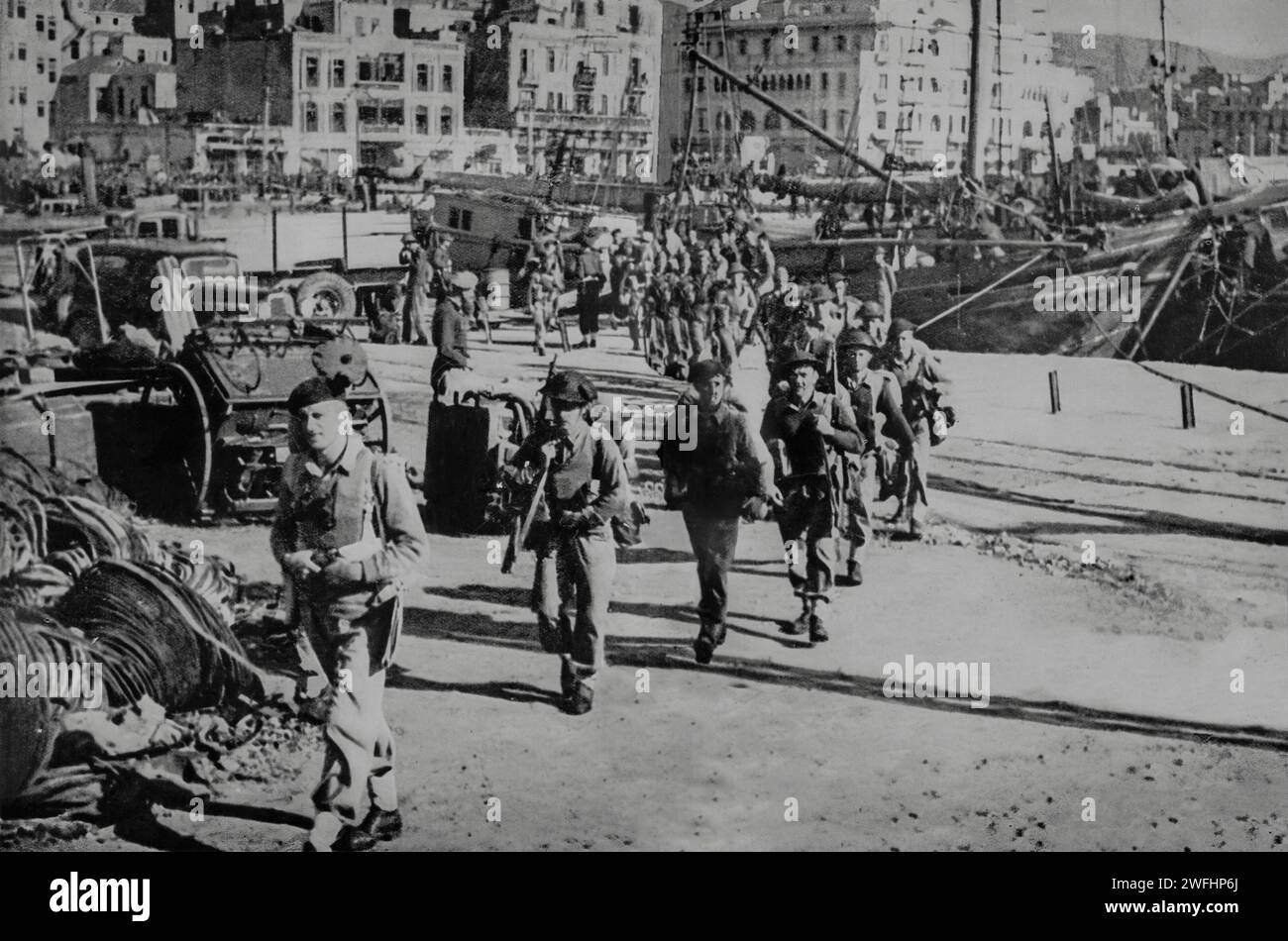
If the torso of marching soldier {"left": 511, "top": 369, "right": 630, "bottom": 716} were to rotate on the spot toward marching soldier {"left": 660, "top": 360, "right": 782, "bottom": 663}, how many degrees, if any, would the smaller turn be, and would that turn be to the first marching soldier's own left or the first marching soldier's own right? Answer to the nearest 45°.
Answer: approximately 135° to the first marching soldier's own left

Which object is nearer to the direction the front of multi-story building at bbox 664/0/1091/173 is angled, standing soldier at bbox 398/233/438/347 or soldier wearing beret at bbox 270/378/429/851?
the soldier wearing beret

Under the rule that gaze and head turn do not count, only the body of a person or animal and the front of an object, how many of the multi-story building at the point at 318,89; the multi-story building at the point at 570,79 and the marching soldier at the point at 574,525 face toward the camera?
3

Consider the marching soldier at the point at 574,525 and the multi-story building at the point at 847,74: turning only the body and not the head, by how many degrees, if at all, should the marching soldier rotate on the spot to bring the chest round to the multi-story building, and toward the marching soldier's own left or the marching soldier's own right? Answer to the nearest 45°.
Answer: approximately 135° to the marching soldier's own left
